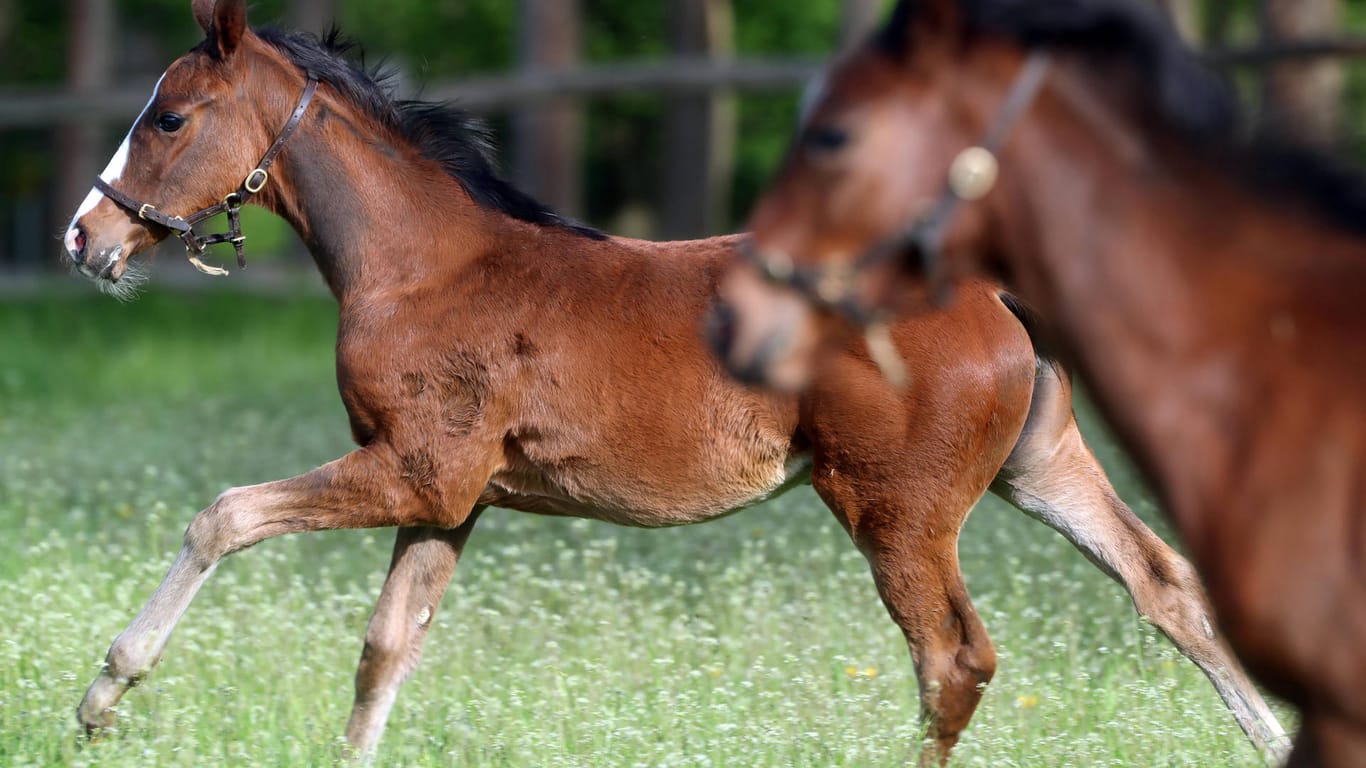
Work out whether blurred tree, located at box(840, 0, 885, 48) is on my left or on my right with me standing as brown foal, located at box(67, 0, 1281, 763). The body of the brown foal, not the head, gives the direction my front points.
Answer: on my right

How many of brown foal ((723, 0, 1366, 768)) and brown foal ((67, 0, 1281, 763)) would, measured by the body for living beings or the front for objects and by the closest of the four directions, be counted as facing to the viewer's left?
2

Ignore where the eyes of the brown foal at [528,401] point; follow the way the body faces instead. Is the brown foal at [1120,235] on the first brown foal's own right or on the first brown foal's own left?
on the first brown foal's own left

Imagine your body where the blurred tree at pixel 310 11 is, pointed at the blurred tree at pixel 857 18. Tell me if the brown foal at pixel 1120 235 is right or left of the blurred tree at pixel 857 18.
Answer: right

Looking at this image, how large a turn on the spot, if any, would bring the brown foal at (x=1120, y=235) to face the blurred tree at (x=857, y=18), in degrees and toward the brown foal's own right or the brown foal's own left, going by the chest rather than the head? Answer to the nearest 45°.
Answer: approximately 90° to the brown foal's own right

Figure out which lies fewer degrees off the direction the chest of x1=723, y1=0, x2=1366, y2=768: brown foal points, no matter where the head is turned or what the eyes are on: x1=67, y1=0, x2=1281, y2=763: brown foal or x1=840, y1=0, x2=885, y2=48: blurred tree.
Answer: the brown foal

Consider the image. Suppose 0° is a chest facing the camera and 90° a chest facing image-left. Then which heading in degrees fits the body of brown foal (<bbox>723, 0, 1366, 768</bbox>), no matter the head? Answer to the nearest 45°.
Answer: approximately 90°

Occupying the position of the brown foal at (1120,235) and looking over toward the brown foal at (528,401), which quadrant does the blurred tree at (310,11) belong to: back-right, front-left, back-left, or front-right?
front-right

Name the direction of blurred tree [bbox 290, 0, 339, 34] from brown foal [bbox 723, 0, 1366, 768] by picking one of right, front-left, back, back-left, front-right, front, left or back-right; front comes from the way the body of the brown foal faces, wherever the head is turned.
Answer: front-right

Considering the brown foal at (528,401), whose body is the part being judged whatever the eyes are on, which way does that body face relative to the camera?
to the viewer's left

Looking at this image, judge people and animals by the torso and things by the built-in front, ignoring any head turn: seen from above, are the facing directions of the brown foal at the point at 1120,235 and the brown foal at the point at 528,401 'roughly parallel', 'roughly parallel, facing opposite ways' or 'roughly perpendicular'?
roughly parallel

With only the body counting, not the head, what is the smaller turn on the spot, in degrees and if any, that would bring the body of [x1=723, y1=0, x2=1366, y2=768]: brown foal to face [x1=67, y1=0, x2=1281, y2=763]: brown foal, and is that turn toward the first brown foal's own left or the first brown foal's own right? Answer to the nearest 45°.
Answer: approximately 45° to the first brown foal's own right
